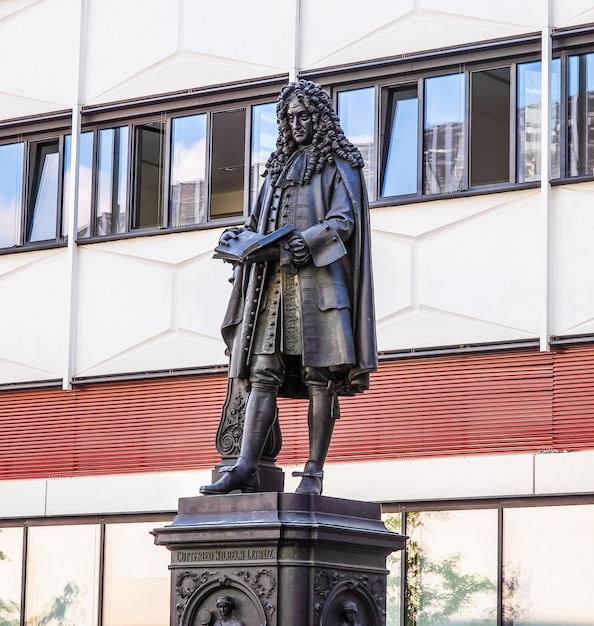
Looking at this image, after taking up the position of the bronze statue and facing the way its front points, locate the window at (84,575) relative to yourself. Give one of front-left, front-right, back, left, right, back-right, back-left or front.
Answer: back-right

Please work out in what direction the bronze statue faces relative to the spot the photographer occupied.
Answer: facing the viewer and to the left of the viewer
